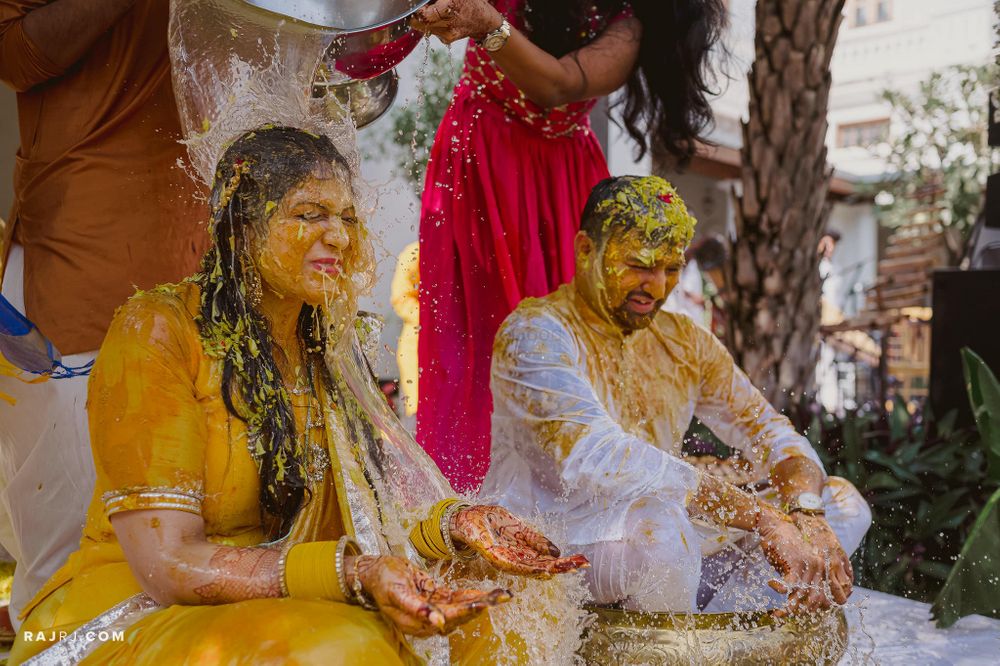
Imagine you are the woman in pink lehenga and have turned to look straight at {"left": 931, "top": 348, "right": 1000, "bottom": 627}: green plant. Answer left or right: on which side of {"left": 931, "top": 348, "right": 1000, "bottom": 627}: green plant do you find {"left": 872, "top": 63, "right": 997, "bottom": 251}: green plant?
left

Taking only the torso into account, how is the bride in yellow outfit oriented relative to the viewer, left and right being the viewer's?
facing the viewer and to the right of the viewer

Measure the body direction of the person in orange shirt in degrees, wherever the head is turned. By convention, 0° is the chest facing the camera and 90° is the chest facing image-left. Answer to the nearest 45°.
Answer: approximately 315°

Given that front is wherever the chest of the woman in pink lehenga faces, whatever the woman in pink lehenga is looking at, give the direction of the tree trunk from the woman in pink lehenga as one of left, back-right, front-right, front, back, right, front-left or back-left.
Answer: back

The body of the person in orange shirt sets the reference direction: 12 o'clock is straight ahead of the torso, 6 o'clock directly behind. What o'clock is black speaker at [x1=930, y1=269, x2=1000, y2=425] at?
The black speaker is roughly at 10 o'clock from the person in orange shirt.

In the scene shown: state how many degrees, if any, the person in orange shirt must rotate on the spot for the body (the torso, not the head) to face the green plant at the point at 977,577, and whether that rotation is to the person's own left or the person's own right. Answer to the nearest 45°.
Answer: approximately 45° to the person's own left

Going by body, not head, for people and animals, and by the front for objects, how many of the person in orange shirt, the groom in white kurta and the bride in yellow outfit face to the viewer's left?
0

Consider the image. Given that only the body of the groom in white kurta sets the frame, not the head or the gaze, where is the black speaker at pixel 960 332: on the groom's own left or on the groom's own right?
on the groom's own left

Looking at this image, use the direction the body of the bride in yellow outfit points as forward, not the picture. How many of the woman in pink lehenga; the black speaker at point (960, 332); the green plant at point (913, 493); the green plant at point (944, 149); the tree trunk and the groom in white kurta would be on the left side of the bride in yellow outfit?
6

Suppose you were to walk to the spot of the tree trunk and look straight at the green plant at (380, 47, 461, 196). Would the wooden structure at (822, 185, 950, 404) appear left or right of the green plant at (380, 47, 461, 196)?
right
